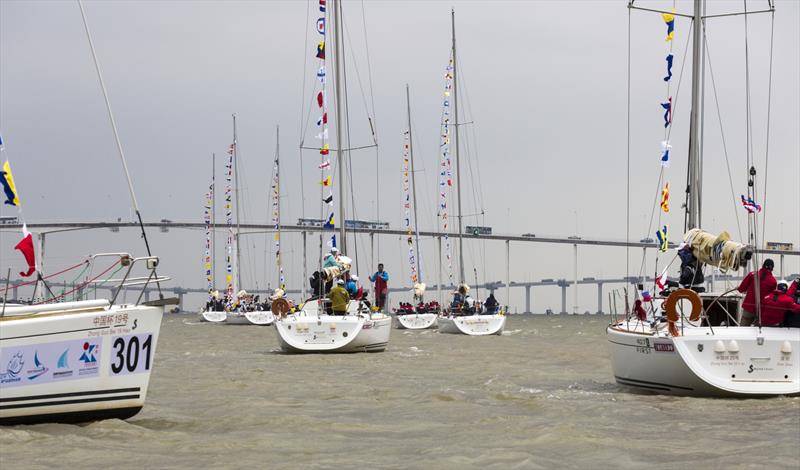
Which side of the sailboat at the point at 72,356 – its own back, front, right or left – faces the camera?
right

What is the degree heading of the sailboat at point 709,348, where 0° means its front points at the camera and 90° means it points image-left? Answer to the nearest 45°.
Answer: approximately 135°

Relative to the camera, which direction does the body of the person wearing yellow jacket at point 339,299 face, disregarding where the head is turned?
away from the camera

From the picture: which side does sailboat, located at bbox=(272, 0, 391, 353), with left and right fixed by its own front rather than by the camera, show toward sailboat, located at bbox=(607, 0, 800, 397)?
back

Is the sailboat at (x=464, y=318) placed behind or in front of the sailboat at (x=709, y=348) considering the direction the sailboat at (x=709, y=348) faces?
in front

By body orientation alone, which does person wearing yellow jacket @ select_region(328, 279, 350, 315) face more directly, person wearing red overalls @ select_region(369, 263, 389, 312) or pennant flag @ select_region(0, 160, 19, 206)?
the person wearing red overalls

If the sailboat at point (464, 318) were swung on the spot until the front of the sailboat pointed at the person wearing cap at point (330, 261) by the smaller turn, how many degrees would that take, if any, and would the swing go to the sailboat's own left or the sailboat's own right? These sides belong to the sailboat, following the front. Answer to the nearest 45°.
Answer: approximately 135° to the sailboat's own left

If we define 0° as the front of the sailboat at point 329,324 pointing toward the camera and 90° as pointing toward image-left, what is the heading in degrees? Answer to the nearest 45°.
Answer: approximately 225°

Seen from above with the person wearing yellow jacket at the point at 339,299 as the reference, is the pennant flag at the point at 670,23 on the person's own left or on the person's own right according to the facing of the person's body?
on the person's own right

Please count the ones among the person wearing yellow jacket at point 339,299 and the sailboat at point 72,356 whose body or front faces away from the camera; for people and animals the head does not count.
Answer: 1

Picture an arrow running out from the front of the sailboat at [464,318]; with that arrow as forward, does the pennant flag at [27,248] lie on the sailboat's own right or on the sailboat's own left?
on the sailboat's own left

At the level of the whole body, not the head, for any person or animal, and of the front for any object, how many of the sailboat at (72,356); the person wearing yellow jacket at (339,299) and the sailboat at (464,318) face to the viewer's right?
1

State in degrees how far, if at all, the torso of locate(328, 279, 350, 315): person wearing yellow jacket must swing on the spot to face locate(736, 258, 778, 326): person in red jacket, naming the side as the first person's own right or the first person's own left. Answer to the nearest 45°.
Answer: approximately 135° to the first person's own right

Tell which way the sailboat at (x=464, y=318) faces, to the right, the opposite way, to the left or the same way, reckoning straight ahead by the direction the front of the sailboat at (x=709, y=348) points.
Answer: the same way
